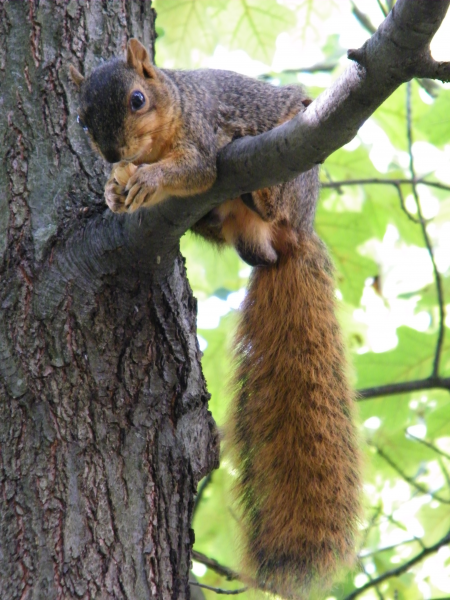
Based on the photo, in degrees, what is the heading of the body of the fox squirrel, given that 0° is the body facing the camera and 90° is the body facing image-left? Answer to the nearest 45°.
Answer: approximately 45°
